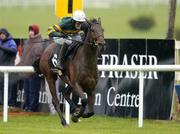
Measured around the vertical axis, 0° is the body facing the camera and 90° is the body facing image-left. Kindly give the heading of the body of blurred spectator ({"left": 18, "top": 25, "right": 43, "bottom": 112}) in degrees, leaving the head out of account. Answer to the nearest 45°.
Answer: approximately 45°

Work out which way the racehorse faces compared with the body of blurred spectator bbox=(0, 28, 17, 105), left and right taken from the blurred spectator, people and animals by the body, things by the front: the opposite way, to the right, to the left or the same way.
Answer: to the left

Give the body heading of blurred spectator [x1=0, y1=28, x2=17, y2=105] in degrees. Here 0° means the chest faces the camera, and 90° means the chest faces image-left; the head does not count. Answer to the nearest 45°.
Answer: approximately 45°

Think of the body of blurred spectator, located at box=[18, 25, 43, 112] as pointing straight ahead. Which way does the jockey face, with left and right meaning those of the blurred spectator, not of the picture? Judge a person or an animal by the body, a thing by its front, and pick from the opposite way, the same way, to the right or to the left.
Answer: to the left

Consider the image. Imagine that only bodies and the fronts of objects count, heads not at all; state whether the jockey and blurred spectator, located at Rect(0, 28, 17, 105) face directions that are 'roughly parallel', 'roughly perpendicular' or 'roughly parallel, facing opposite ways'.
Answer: roughly perpendicular

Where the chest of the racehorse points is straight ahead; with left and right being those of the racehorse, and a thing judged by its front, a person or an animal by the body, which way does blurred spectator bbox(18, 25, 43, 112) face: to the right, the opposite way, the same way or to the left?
to the right
